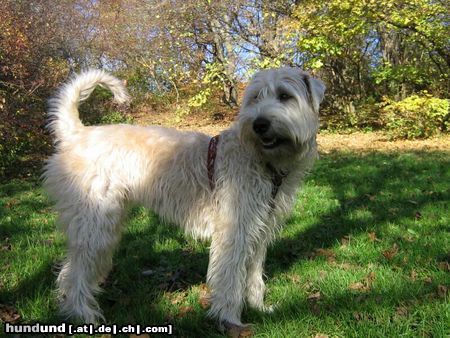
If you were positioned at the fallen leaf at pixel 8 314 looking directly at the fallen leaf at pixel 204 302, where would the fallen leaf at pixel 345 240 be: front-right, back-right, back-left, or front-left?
front-left

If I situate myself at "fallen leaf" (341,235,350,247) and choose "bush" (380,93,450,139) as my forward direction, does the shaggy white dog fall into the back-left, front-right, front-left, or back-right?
back-left

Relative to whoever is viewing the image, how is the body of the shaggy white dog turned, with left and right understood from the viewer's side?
facing to the right of the viewer

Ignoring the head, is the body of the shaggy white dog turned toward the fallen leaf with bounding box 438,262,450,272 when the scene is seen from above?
yes

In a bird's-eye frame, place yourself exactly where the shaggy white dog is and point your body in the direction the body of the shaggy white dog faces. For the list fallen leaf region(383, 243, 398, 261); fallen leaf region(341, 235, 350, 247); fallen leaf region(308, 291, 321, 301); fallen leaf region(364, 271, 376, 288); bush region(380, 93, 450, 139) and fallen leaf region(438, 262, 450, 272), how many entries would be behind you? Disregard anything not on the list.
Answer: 0

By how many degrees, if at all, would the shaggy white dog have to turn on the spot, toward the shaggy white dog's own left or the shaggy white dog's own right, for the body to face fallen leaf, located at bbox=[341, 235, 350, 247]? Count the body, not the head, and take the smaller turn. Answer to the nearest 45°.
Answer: approximately 45° to the shaggy white dog's own left

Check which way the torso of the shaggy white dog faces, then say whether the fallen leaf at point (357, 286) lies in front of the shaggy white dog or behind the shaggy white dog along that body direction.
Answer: in front

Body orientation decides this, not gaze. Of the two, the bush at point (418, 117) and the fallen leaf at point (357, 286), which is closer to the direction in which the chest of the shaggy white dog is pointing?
the fallen leaf

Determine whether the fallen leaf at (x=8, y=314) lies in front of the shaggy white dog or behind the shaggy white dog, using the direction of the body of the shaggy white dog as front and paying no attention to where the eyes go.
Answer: behind

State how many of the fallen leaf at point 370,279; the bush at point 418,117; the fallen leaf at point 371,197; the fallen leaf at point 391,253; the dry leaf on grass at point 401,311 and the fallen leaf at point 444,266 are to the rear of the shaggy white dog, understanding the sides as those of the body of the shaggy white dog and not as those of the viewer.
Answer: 0

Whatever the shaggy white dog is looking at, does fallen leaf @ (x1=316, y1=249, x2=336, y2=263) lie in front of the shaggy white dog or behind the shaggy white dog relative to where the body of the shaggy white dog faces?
in front

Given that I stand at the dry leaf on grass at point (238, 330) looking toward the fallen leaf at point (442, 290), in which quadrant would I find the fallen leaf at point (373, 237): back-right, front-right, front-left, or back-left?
front-left

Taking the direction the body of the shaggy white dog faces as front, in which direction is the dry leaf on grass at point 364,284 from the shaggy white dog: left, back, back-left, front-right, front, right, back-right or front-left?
front

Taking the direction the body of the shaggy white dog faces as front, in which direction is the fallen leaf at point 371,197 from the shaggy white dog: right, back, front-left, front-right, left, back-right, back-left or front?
front-left

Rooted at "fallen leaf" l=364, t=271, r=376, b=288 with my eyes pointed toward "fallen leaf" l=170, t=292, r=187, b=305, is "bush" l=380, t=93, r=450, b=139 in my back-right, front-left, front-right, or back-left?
back-right
